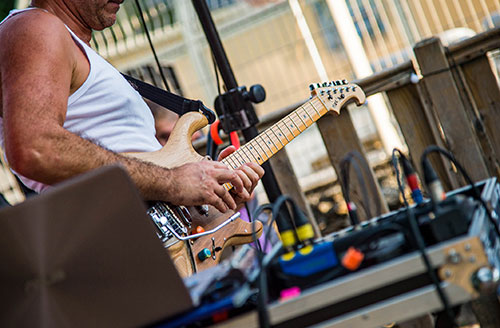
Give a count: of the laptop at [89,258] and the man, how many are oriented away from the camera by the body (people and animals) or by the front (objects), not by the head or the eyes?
1

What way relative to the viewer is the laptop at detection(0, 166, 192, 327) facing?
away from the camera

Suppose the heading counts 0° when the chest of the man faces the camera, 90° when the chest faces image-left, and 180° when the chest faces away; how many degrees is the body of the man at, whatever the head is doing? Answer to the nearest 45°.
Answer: approximately 270°

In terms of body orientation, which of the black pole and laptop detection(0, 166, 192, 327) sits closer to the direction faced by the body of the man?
the black pole

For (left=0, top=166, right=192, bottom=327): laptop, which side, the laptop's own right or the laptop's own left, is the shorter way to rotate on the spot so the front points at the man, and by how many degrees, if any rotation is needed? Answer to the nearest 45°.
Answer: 0° — it already faces them

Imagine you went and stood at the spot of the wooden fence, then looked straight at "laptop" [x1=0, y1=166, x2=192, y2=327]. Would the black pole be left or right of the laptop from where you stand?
right

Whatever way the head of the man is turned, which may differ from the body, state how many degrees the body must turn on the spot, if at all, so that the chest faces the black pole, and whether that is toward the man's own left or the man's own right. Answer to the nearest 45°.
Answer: approximately 45° to the man's own left

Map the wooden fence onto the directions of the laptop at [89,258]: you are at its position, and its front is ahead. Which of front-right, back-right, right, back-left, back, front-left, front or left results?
front-right

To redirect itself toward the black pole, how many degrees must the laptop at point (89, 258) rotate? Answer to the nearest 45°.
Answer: approximately 45° to its right

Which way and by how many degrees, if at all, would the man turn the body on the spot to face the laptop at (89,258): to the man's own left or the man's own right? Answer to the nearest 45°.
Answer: approximately 90° to the man's own right
